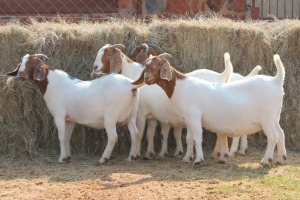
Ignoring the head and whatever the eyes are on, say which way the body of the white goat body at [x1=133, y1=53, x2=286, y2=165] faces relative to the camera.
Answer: to the viewer's left

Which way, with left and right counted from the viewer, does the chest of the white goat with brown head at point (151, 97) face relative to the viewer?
facing to the left of the viewer

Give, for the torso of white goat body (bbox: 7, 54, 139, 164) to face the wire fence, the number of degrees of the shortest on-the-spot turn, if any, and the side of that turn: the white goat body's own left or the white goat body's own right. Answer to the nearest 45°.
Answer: approximately 90° to the white goat body's own right

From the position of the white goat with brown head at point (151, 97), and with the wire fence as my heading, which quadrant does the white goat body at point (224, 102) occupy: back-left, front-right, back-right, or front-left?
back-right

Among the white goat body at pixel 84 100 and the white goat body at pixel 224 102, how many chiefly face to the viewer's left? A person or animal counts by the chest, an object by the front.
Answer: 2

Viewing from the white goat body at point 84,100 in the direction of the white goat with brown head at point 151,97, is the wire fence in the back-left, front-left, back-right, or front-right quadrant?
front-left

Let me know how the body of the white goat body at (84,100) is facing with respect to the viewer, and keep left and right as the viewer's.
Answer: facing to the left of the viewer

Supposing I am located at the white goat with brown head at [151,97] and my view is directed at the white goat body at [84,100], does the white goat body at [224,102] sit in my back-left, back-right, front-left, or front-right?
back-left

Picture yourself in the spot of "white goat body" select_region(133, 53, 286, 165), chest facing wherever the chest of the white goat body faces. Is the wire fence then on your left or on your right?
on your right

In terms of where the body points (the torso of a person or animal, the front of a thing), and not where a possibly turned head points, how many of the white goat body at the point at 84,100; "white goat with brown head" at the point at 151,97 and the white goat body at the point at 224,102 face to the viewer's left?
3

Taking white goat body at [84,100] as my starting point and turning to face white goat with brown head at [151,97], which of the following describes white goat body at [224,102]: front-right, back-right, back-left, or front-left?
front-right

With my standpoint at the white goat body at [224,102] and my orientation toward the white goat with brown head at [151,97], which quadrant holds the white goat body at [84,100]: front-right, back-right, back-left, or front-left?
front-left
